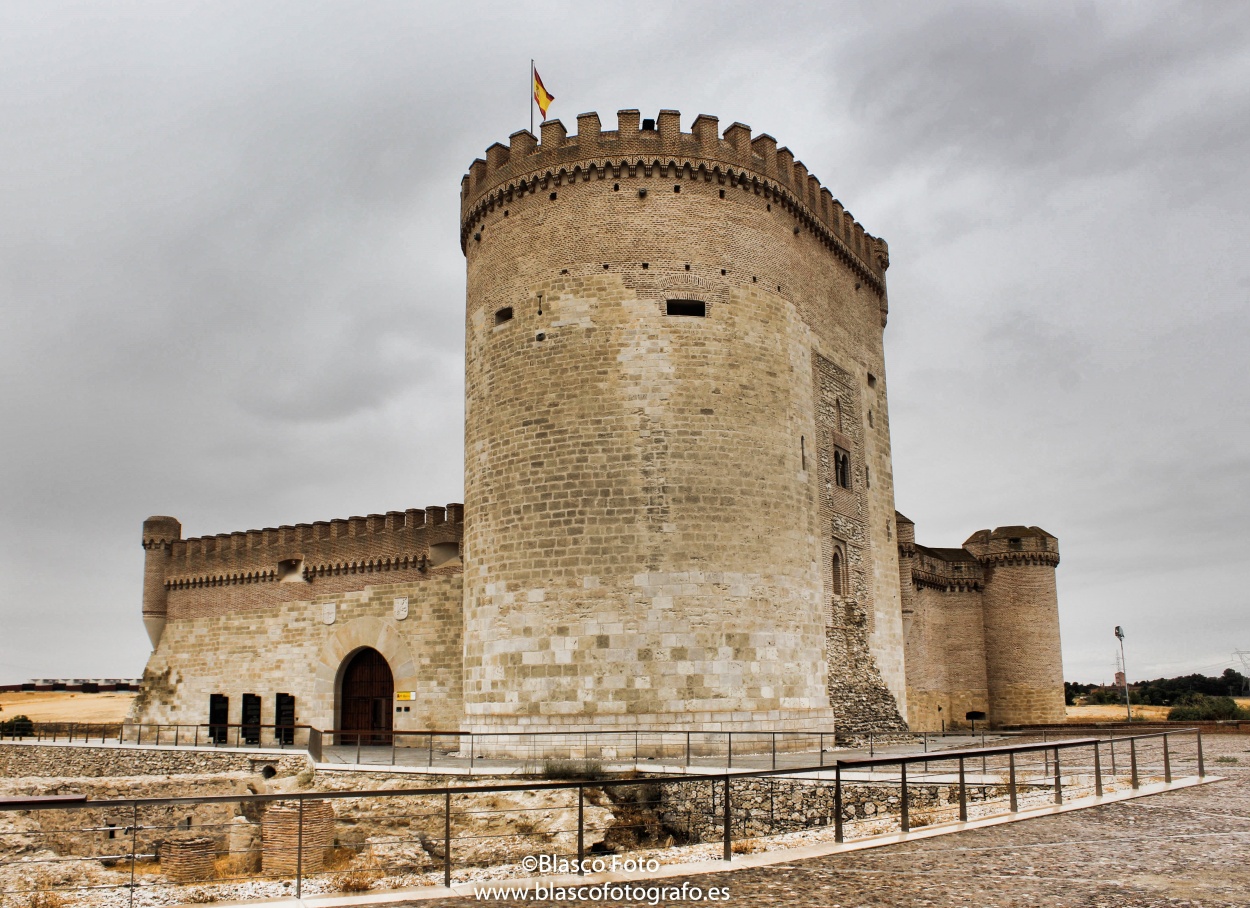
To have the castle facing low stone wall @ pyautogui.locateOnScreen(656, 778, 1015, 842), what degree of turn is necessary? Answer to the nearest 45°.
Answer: approximately 45° to its left

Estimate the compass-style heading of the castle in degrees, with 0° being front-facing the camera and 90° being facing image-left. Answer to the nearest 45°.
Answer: approximately 45°

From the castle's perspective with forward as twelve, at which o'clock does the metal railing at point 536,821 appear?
The metal railing is roughly at 11 o'clock from the castle.

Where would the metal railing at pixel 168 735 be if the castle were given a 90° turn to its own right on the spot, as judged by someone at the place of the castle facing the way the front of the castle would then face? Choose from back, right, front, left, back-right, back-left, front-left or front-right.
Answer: front
